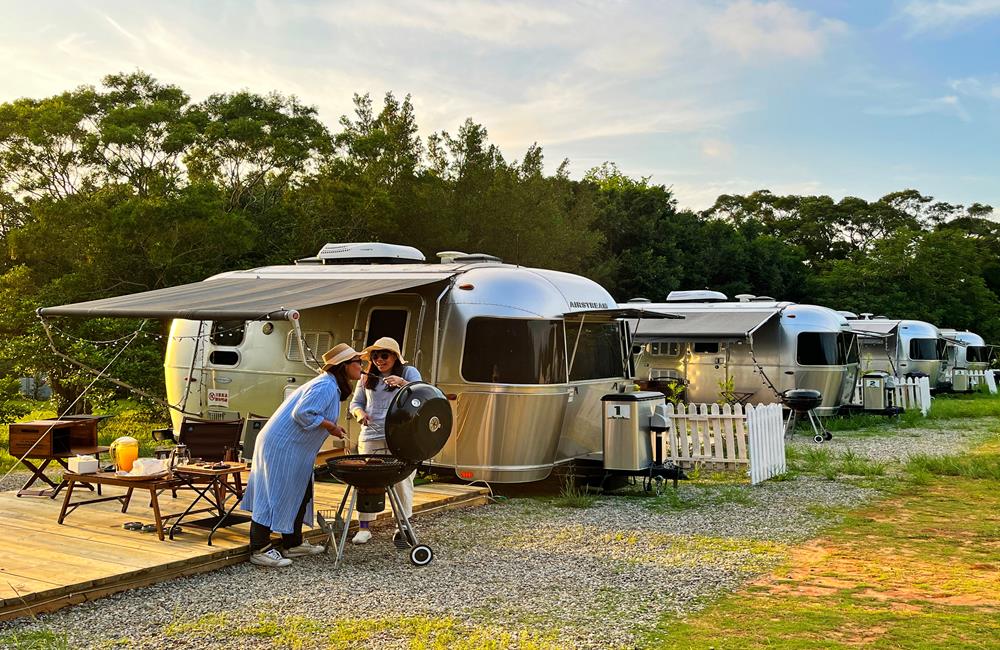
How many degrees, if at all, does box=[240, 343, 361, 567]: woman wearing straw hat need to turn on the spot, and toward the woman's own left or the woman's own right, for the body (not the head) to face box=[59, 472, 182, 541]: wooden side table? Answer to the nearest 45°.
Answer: approximately 135° to the woman's own left

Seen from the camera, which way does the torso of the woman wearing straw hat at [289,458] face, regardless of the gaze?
to the viewer's right

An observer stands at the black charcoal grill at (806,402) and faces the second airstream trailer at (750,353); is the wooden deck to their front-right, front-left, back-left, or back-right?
back-left

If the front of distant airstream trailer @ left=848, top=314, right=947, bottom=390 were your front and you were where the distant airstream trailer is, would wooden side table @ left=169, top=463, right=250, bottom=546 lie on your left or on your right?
on your right

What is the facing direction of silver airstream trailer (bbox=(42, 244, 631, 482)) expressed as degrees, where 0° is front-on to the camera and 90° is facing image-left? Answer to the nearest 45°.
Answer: approximately 315°
